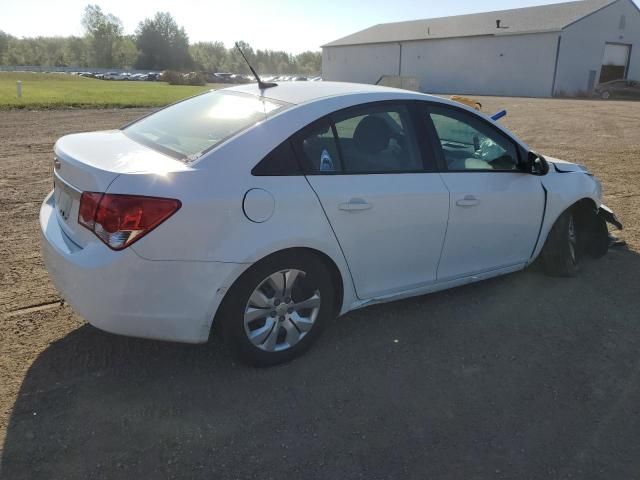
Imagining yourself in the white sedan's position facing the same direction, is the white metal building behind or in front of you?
in front

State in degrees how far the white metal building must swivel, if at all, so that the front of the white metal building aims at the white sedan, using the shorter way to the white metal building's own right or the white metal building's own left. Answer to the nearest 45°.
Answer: approximately 45° to the white metal building's own right

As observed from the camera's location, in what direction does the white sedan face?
facing away from the viewer and to the right of the viewer

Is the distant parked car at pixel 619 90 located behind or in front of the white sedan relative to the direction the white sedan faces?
in front

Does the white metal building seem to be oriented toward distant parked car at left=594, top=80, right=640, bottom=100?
yes

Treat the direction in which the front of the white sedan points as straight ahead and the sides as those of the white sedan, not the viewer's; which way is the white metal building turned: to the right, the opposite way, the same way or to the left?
to the right

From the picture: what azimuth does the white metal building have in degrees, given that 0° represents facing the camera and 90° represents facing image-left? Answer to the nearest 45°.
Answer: approximately 315°
